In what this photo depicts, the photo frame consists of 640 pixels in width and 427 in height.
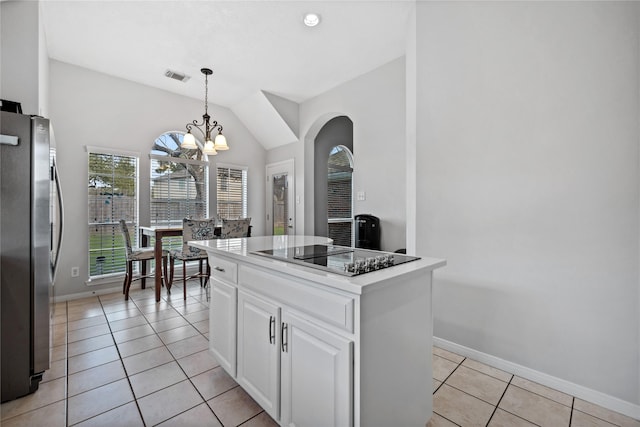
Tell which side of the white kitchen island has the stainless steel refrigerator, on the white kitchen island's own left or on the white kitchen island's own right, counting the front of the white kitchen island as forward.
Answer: on the white kitchen island's own right

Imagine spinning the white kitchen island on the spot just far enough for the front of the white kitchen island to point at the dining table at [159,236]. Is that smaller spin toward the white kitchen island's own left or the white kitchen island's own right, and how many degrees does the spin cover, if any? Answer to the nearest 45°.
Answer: approximately 90° to the white kitchen island's own right

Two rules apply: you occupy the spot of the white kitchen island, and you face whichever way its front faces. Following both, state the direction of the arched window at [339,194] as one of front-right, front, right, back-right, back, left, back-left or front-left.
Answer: back-right

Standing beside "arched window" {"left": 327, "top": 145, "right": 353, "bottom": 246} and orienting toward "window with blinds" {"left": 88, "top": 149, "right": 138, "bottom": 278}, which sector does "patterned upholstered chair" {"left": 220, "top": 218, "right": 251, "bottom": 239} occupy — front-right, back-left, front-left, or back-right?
front-left

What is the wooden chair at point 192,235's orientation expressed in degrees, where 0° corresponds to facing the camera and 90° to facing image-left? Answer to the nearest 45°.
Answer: approximately 135°

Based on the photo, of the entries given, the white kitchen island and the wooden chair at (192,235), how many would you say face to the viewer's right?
0

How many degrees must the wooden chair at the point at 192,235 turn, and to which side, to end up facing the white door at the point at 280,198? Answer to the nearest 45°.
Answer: approximately 90° to its right

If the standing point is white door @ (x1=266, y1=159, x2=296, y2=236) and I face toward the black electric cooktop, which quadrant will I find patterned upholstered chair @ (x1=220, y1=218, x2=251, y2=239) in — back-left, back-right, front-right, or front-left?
front-right

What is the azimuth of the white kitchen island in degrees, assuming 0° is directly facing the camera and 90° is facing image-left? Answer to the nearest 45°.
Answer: approximately 45°

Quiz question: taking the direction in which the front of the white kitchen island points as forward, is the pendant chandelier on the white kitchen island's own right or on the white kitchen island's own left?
on the white kitchen island's own right

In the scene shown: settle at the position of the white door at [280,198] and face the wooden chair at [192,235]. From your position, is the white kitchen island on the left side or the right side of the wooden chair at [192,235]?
left

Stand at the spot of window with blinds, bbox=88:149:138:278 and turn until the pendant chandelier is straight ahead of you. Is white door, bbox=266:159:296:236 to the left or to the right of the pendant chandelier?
left
